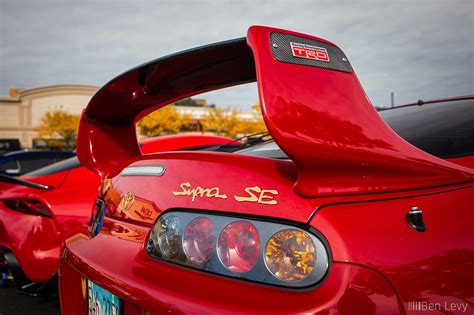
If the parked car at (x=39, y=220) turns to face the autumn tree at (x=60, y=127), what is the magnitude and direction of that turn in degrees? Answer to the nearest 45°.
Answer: approximately 45° to its left

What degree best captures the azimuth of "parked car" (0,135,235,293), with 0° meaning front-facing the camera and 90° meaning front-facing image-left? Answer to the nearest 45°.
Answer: approximately 225°

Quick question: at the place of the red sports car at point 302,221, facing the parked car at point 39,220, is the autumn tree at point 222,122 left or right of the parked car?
right

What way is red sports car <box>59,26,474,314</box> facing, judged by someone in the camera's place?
facing away from the viewer and to the right of the viewer

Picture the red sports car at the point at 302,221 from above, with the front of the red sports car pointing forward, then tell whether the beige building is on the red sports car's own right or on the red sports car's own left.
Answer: on the red sports car's own left

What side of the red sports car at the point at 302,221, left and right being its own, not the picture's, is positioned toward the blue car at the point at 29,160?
left

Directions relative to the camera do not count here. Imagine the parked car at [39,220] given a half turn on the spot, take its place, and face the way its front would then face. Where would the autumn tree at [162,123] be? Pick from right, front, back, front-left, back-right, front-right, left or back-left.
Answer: back-right

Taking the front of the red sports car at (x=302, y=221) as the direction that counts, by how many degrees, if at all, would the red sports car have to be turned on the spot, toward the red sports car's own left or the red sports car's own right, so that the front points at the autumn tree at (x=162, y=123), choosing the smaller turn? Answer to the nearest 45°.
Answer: approximately 45° to the red sports car's own left

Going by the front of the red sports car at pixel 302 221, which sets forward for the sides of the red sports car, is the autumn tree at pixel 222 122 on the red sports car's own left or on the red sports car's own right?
on the red sports car's own left
